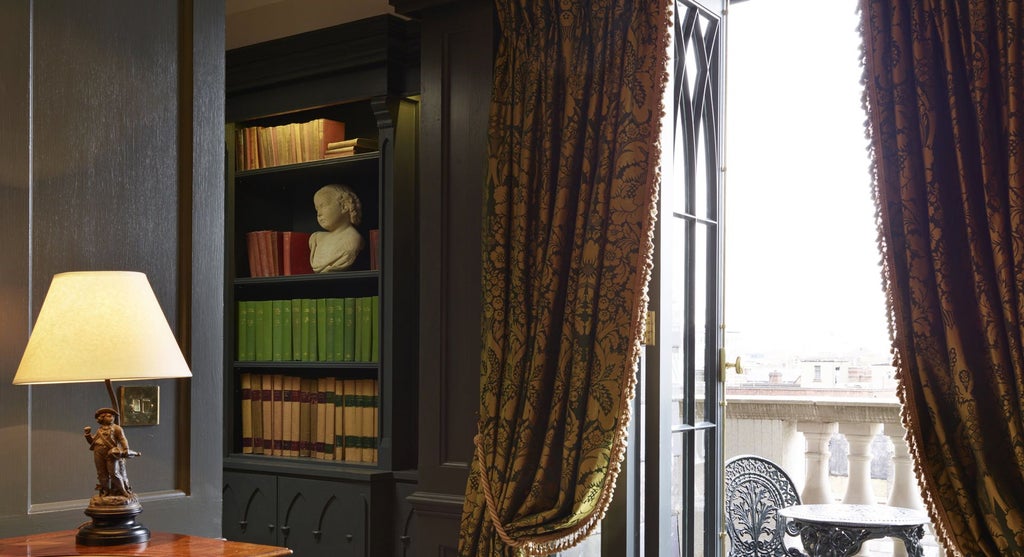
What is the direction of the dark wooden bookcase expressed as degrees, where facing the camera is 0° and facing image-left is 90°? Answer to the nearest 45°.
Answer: approximately 45°

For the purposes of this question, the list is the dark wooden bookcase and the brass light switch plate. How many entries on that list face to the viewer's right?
0

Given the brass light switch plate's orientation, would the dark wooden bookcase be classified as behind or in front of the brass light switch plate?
behind

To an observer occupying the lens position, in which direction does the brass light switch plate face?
facing the viewer

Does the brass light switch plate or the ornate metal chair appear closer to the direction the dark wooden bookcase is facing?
the brass light switch plate

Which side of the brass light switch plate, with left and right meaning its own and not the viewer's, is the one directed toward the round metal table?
left

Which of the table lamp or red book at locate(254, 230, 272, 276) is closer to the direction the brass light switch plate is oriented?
the table lamp

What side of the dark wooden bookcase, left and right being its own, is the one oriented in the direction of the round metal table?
left

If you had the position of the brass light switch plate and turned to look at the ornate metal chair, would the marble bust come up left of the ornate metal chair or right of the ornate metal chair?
left

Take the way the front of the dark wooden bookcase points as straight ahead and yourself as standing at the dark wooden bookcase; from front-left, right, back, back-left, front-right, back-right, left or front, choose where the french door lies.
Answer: left

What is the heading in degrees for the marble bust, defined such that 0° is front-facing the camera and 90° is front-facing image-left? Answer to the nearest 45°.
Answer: approximately 45°
